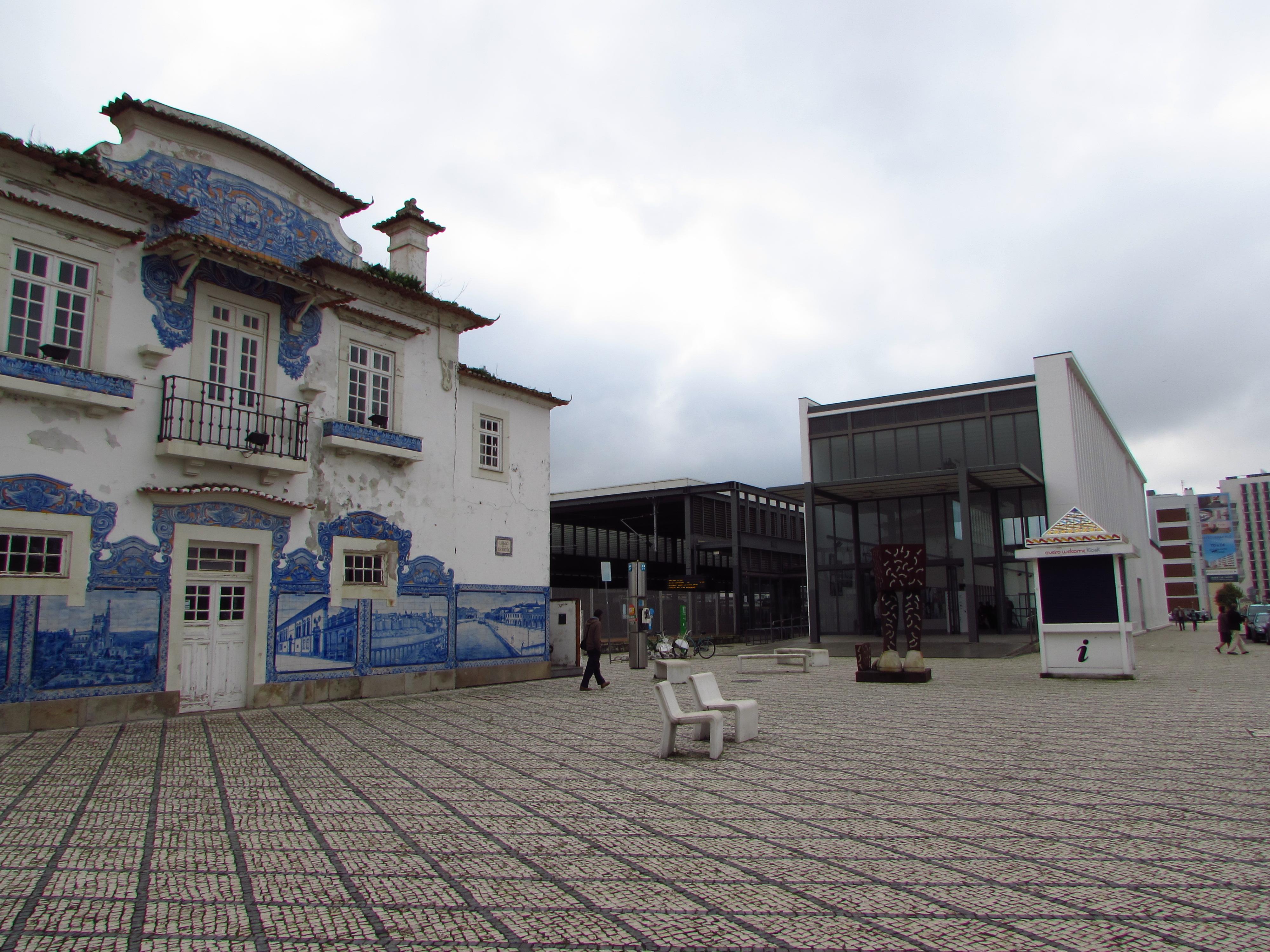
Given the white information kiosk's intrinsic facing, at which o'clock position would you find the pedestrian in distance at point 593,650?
The pedestrian in distance is roughly at 2 o'clock from the white information kiosk.

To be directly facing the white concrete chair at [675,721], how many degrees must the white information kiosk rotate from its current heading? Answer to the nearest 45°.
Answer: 0° — it already faces it

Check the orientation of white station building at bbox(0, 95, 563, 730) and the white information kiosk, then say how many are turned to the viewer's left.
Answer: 0

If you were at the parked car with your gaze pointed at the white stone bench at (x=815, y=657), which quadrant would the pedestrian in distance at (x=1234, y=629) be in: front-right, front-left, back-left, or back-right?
front-left

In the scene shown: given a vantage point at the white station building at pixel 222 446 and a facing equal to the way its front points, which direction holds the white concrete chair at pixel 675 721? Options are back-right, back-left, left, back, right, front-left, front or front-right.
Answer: front

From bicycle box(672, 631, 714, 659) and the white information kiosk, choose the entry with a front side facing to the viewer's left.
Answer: the bicycle

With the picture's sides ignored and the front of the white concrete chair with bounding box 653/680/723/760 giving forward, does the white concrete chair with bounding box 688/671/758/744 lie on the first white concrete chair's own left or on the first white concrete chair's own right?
on the first white concrete chair's own left

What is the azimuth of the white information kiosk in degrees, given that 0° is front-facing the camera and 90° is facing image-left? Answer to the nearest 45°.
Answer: approximately 0°

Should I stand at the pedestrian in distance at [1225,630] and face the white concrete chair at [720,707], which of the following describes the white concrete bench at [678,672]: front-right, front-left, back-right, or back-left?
front-right

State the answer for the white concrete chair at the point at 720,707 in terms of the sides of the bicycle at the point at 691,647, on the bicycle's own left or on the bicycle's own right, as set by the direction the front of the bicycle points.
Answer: on the bicycle's own left
